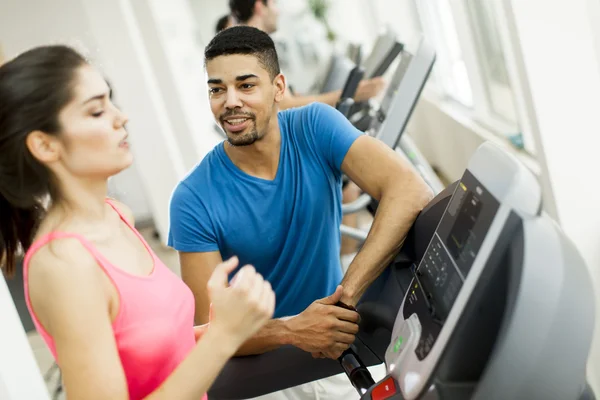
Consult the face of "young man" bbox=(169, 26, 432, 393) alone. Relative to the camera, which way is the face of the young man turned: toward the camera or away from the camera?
toward the camera

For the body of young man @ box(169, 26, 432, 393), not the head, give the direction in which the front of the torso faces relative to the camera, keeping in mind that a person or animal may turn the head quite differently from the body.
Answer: toward the camera

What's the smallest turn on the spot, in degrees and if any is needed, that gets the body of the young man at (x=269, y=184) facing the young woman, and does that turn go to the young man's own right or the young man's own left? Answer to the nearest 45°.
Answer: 0° — they already face them

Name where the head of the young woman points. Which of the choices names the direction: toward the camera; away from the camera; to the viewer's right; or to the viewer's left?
to the viewer's right
